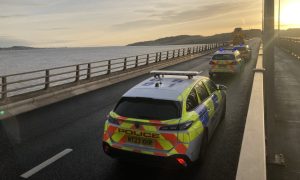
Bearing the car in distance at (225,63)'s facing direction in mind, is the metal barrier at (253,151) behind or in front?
behind

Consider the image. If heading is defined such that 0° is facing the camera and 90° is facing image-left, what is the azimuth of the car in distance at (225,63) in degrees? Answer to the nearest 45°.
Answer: approximately 180°

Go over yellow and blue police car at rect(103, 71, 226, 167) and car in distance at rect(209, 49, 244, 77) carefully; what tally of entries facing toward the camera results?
0

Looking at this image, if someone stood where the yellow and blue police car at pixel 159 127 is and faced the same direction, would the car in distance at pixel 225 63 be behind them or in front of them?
in front

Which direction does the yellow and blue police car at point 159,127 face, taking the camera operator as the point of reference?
facing away from the viewer and to the right of the viewer

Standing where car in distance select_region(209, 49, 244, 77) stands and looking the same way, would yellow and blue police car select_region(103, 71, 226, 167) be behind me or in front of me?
behind
